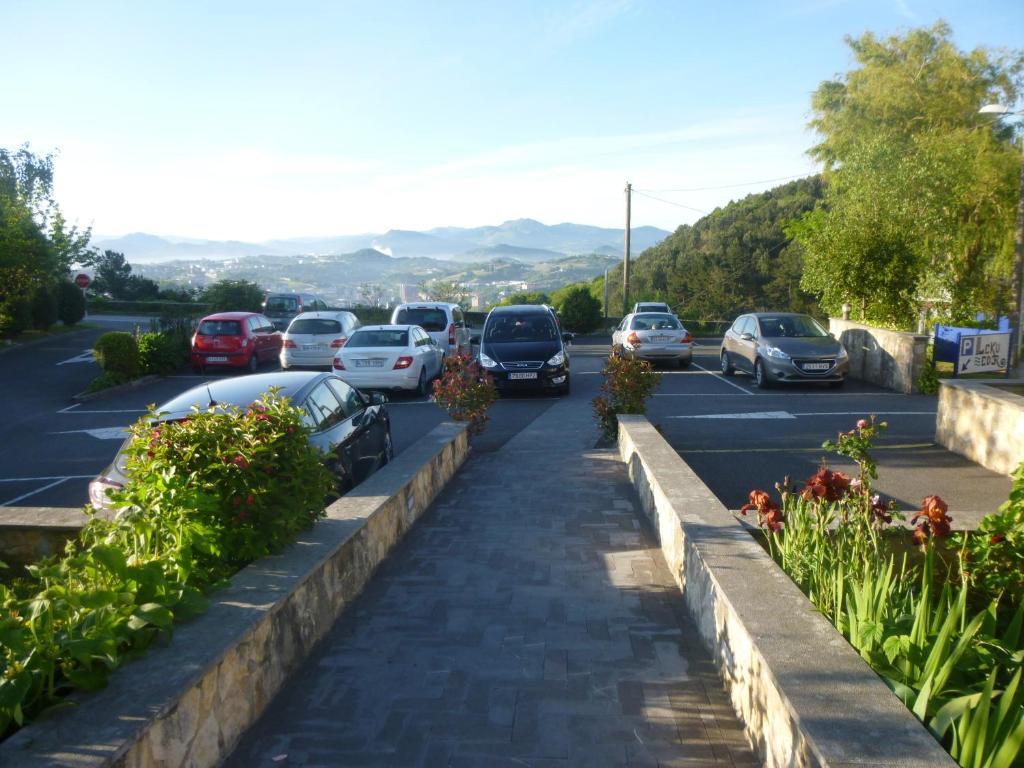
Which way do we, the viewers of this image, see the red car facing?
facing away from the viewer and to the right of the viewer

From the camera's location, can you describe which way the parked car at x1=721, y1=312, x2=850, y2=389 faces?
facing the viewer and to the right of the viewer

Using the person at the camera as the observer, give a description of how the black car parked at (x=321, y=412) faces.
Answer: facing away from the viewer and to the right of the viewer

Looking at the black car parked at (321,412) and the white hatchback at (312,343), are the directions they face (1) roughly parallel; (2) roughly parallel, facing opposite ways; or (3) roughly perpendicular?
roughly parallel

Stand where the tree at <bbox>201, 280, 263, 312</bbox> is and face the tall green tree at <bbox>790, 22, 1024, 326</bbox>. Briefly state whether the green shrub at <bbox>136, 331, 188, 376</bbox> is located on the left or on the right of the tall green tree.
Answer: right

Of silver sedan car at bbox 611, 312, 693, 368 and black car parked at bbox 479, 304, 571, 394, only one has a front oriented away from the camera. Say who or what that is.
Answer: the silver sedan car

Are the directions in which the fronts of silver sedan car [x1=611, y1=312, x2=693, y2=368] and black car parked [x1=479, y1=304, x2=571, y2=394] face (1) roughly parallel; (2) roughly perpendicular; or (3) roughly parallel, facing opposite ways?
roughly parallel, facing opposite ways

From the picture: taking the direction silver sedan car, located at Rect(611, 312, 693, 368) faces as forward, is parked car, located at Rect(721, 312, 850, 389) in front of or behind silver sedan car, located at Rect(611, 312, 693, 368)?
behind

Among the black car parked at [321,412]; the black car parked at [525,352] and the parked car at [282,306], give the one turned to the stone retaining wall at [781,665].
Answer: the black car parked at [525,352]

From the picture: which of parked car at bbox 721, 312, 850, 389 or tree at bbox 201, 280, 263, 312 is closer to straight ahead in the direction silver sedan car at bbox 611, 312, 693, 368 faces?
the tree

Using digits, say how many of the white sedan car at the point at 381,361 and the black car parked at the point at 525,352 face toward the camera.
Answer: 1

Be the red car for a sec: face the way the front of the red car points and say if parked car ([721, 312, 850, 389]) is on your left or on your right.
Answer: on your right

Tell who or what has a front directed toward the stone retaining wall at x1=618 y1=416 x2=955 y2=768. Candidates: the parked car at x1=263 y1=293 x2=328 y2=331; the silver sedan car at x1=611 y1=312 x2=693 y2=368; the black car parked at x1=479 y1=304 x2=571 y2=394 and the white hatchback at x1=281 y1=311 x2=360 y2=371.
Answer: the black car parked

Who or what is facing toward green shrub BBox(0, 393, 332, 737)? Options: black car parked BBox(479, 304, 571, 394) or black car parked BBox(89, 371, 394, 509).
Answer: black car parked BBox(479, 304, 571, 394)

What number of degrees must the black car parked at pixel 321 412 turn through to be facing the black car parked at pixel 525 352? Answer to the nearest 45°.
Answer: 0° — it already faces it

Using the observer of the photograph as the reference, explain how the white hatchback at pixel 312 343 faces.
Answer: facing away from the viewer and to the right of the viewer

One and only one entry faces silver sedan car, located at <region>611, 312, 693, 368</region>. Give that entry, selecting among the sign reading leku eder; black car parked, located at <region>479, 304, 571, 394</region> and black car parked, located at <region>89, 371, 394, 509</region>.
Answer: black car parked, located at <region>89, 371, 394, 509</region>

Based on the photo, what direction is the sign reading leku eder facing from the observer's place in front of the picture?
facing the viewer
